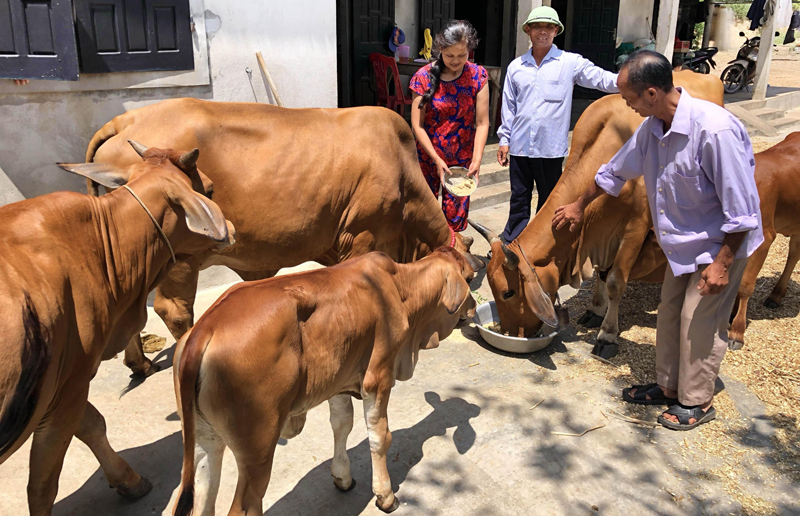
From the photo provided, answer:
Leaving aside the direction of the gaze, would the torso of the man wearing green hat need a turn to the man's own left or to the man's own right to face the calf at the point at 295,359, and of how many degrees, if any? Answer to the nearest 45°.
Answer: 0° — they already face it

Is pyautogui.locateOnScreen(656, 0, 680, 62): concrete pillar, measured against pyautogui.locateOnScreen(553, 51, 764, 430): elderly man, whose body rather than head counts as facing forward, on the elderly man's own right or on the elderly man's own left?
on the elderly man's own right

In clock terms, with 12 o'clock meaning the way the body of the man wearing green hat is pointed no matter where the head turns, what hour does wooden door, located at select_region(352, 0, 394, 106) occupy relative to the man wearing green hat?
The wooden door is roughly at 5 o'clock from the man wearing green hat.

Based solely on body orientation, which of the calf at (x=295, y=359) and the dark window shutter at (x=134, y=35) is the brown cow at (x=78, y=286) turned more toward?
the dark window shutter

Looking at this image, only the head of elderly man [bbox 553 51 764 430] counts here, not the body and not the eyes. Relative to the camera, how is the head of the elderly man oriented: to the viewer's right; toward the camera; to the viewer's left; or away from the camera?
to the viewer's left

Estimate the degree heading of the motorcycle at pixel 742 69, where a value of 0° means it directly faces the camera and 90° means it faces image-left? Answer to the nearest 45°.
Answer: approximately 45°

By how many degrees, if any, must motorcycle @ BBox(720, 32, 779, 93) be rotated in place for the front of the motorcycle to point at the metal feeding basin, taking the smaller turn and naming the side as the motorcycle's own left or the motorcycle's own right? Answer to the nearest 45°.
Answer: approximately 45° to the motorcycle's own left

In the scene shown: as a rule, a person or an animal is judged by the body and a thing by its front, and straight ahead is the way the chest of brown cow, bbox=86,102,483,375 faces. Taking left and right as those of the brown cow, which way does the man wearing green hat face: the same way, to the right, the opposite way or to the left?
to the right

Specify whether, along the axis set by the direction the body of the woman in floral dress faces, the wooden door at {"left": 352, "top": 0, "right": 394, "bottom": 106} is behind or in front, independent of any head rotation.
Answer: behind

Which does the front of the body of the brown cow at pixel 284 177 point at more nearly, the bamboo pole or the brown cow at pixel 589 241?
the brown cow
